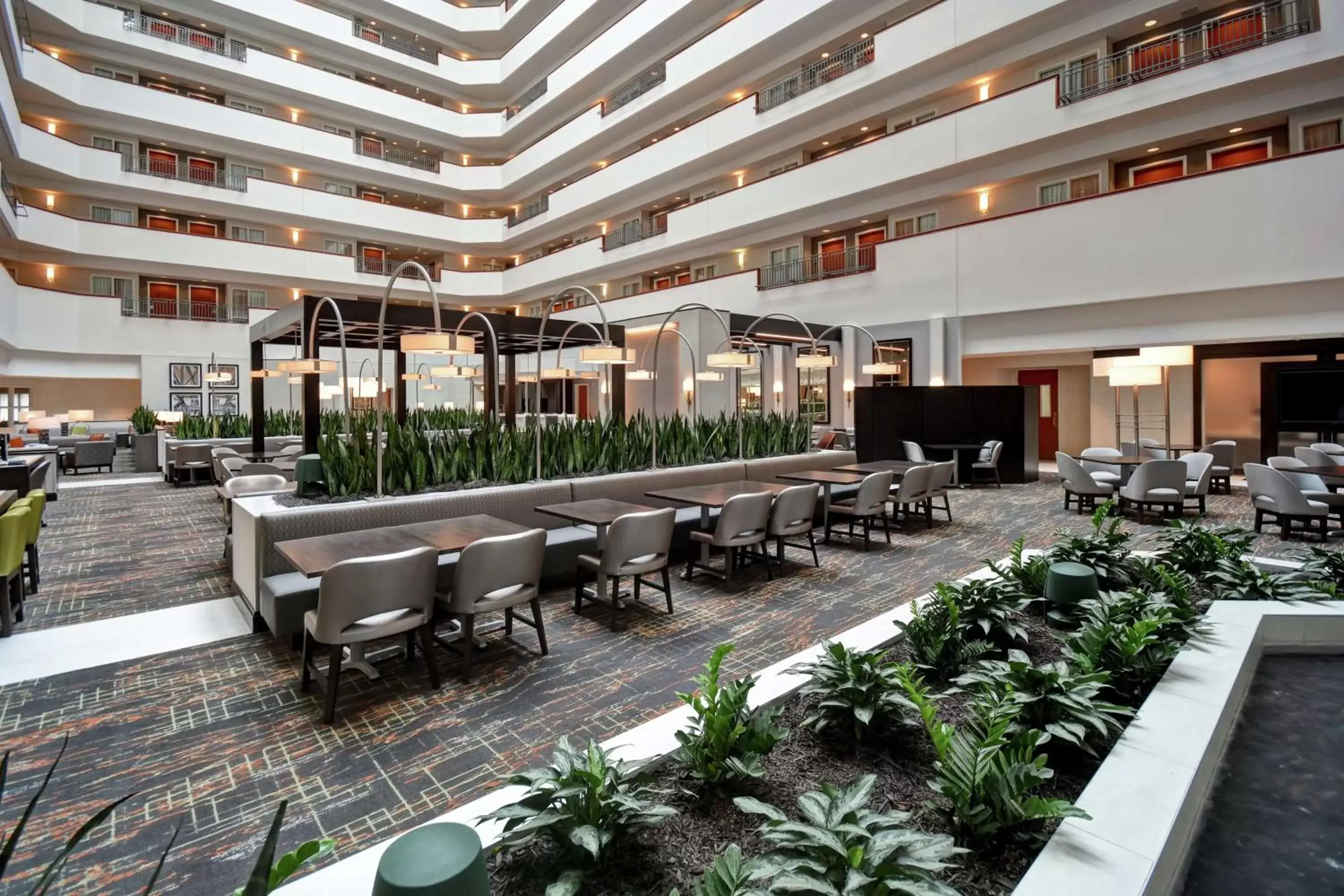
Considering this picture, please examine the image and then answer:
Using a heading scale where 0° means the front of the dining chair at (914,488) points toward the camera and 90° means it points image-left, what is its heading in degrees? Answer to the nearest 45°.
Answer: approximately 135°

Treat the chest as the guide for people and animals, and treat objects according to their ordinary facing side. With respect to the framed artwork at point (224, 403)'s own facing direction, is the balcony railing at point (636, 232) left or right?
on its left

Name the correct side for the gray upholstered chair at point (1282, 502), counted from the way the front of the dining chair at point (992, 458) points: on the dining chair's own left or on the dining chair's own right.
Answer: on the dining chair's own left

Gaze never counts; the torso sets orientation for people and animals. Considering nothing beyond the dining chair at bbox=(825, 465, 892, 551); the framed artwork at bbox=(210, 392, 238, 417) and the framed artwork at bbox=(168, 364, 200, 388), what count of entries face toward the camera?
2

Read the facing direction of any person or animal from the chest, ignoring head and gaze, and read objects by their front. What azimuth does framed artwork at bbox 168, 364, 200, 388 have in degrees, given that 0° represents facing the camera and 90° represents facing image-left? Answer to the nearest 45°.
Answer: approximately 0°

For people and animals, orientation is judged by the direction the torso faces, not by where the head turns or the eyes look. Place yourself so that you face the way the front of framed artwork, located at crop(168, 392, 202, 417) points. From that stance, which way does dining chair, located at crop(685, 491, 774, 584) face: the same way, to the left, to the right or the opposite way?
the opposite way

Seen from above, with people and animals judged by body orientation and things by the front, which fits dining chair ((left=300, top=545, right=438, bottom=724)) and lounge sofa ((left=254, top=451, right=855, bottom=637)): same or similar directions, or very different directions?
very different directions
